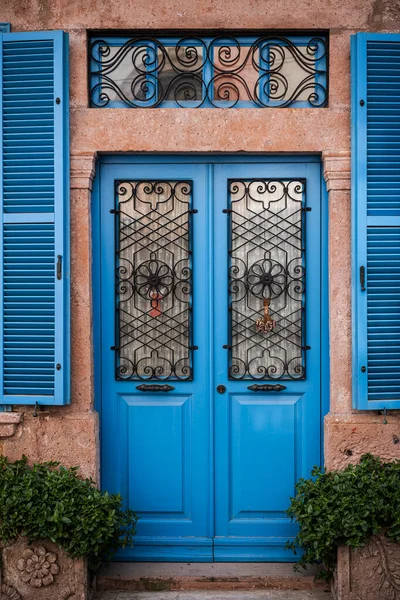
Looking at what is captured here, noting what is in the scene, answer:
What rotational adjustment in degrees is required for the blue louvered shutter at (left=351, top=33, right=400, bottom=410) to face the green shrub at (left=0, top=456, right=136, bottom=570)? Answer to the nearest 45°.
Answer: approximately 45° to its right

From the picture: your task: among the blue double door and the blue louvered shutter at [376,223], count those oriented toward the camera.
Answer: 2

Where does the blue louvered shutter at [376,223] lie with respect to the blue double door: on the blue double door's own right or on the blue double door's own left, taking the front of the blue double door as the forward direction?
on the blue double door's own left

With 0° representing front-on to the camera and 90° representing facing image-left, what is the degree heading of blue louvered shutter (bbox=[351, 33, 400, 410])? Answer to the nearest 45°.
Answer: approximately 0°

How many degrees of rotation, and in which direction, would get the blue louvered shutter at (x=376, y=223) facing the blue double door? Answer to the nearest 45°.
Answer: approximately 90° to its right

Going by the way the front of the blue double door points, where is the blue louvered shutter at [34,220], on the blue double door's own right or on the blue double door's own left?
on the blue double door's own right

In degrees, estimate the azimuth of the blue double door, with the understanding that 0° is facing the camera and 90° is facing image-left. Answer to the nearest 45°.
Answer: approximately 0°

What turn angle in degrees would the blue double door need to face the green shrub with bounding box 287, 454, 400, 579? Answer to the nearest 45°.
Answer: approximately 45° to its left

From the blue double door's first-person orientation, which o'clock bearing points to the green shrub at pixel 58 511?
The green shrub is roughly at 2 o'clock from the blue double door.

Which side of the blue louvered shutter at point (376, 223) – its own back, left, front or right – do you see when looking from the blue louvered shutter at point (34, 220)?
right

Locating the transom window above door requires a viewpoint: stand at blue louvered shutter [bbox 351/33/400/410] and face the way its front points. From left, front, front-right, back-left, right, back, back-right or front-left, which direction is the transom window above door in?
right
